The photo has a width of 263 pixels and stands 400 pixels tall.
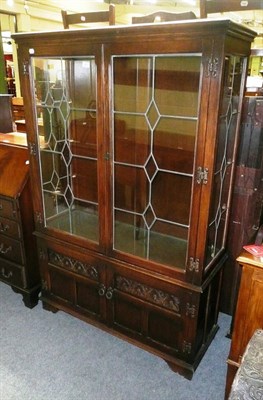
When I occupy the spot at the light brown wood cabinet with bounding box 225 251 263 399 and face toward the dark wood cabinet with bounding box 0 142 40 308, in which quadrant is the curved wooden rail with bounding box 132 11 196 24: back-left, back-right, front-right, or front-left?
front-right

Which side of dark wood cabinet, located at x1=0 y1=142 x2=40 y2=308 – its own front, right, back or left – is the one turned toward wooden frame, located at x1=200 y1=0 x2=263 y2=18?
left

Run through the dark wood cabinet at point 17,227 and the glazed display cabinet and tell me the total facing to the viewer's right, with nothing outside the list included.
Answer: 0

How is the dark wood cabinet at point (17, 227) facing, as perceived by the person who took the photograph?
facing the viewer and to the left of the viewer

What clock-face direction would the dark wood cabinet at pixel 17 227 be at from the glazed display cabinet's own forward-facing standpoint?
The dark wood cabinet is roughly at 2 o'clock from the glazed display cabinet.

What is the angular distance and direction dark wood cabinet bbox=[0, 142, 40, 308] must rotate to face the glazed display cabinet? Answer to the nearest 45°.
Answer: approximately 90° to its left

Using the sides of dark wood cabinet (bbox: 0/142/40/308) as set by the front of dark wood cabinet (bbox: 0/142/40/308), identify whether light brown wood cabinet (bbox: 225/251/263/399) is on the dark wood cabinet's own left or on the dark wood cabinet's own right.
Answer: on the dark wood cabinet's own left

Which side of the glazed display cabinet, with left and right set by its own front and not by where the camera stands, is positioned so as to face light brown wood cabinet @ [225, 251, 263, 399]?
left

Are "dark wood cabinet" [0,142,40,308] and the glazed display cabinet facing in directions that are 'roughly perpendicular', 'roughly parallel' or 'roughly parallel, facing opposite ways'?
roughly parallel
